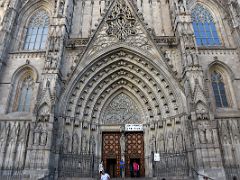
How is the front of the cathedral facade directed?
toward the camera
